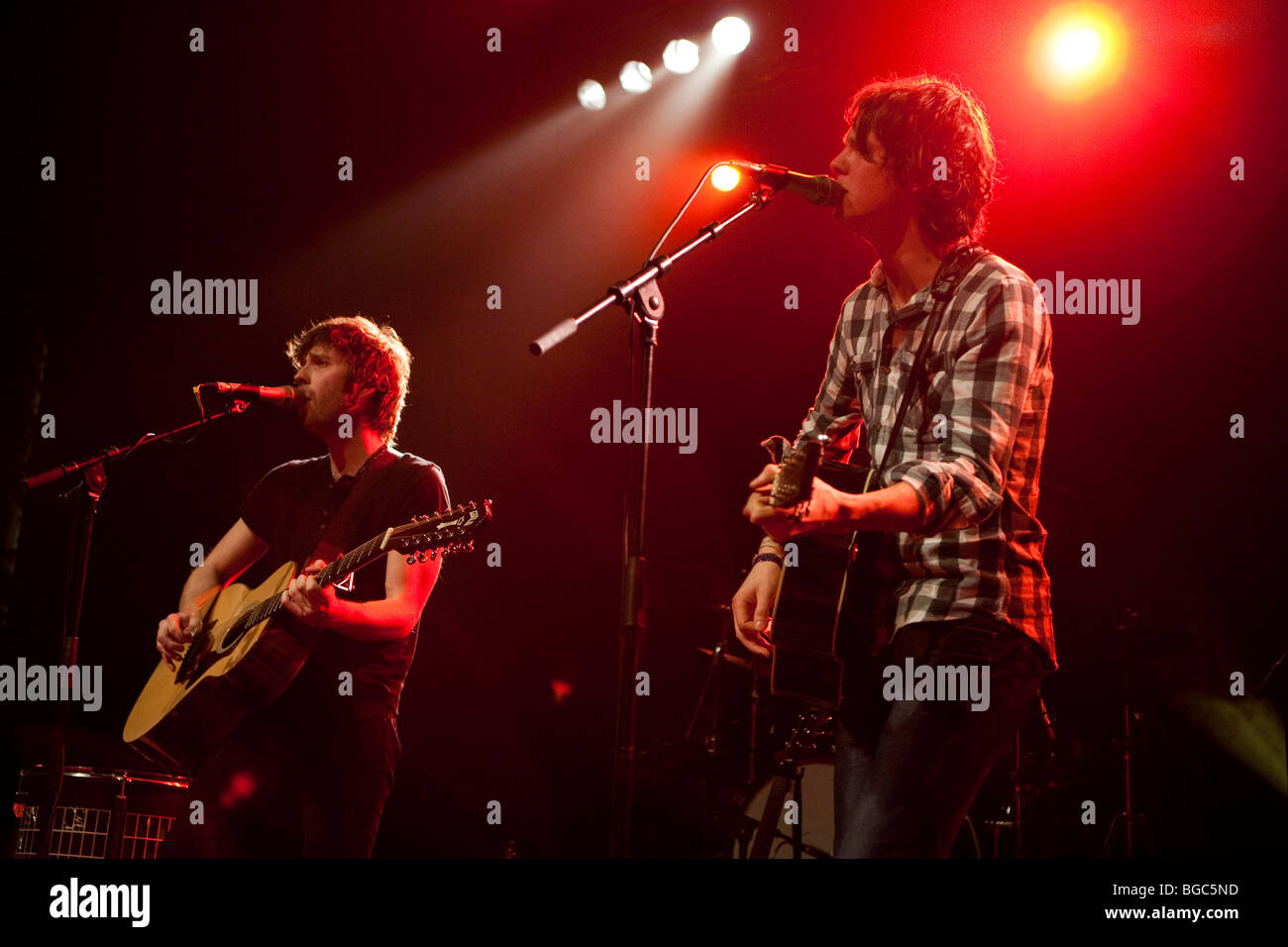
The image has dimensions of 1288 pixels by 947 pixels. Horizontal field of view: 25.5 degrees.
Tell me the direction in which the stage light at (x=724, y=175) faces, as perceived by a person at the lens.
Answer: facing the viewer

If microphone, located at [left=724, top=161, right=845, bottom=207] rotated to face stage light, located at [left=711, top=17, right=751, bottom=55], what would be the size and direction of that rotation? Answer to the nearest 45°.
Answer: approximately 90° to its left

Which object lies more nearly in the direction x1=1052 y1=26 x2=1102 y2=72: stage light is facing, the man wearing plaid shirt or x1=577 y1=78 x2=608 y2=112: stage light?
the man wearing plaid shirt

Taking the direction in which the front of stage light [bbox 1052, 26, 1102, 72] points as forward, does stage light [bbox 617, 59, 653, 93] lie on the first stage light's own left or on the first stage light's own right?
on the first stage light's own right

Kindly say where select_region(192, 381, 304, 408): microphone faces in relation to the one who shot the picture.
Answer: facing to the right of the viewer

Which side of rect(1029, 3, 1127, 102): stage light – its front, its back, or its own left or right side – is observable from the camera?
front

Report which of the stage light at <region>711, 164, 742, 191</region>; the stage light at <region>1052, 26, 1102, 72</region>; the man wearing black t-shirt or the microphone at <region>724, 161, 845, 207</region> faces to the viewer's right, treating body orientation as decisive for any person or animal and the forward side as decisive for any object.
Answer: the microphone

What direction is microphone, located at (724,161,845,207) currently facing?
to the viewer's right

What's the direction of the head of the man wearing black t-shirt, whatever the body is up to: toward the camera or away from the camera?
toward the camera

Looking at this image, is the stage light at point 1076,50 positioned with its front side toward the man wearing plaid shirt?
yes
